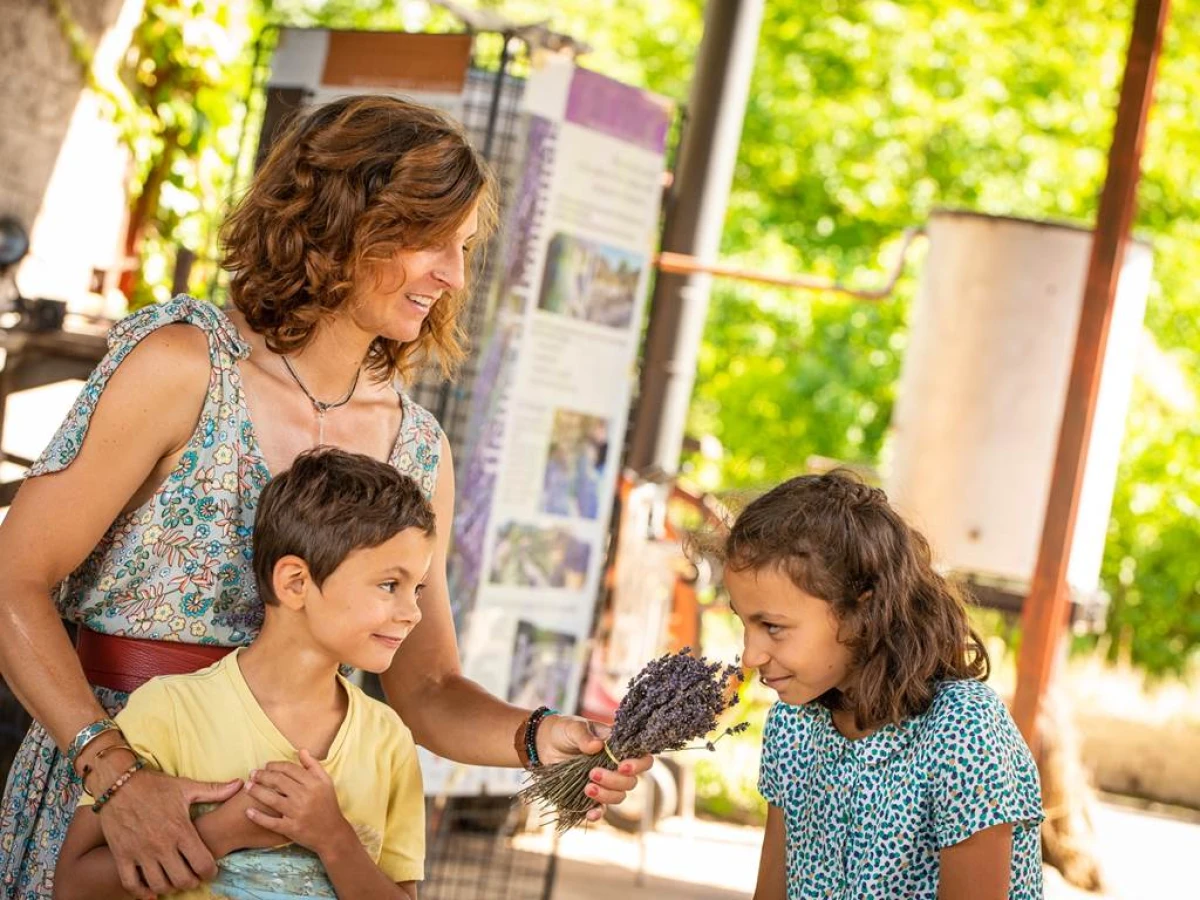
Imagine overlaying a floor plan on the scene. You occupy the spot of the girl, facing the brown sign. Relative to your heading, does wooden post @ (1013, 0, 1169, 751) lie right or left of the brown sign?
right

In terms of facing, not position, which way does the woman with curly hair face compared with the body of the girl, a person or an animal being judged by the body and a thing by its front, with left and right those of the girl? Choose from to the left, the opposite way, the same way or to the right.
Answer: to the left

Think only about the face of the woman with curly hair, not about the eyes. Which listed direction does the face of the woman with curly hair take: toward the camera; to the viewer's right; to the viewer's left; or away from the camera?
to the viewer's right

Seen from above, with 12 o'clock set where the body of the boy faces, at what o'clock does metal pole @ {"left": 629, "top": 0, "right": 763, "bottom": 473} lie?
The metal pole is roughly at 8 o'clock from the boy.

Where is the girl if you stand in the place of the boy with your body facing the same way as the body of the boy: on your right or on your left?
on your left

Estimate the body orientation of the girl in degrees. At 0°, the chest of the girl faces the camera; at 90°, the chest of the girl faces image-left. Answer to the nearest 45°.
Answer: approximately 45°

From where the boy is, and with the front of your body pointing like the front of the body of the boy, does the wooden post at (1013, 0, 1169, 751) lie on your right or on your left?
on your left

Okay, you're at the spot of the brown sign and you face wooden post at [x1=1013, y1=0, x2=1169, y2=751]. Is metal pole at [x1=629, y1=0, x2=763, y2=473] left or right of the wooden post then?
left
